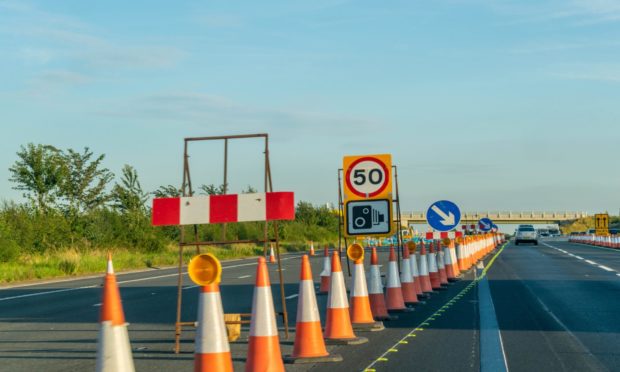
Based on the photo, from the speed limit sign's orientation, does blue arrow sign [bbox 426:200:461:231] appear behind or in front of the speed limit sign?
behind

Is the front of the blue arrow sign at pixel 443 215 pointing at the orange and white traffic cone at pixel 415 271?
yes

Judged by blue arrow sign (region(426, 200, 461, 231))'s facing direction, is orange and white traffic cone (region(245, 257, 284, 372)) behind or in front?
in front

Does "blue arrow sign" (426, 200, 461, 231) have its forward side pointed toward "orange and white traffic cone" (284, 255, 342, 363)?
yes

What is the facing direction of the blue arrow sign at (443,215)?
toward the camera

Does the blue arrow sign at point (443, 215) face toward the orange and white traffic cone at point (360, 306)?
yes

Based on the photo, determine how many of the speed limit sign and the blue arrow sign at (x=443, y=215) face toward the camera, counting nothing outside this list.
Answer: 2

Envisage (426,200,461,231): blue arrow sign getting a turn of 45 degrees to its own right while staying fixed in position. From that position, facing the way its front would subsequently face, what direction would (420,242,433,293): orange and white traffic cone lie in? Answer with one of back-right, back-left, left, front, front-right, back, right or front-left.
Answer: front-left

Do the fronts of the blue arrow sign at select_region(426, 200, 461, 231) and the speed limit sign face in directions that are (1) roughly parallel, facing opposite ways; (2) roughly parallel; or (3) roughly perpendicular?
roughly parallel

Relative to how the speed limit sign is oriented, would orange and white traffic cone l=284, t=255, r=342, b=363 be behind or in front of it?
in front

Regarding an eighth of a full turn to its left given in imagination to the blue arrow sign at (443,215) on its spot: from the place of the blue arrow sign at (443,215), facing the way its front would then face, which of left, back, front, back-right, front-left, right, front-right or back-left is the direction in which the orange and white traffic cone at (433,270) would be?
front-right

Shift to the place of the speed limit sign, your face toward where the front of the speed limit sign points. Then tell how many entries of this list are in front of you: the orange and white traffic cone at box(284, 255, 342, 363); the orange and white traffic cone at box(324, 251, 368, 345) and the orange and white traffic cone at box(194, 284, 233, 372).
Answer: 3

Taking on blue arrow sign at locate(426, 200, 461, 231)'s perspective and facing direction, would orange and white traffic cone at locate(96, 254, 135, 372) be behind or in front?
in front

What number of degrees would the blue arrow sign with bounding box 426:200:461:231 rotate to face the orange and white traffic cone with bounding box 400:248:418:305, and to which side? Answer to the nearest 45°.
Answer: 0° — it already faces it

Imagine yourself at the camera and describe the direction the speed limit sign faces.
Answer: facing the viewer

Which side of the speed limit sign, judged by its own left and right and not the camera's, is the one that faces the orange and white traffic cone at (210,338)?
front
